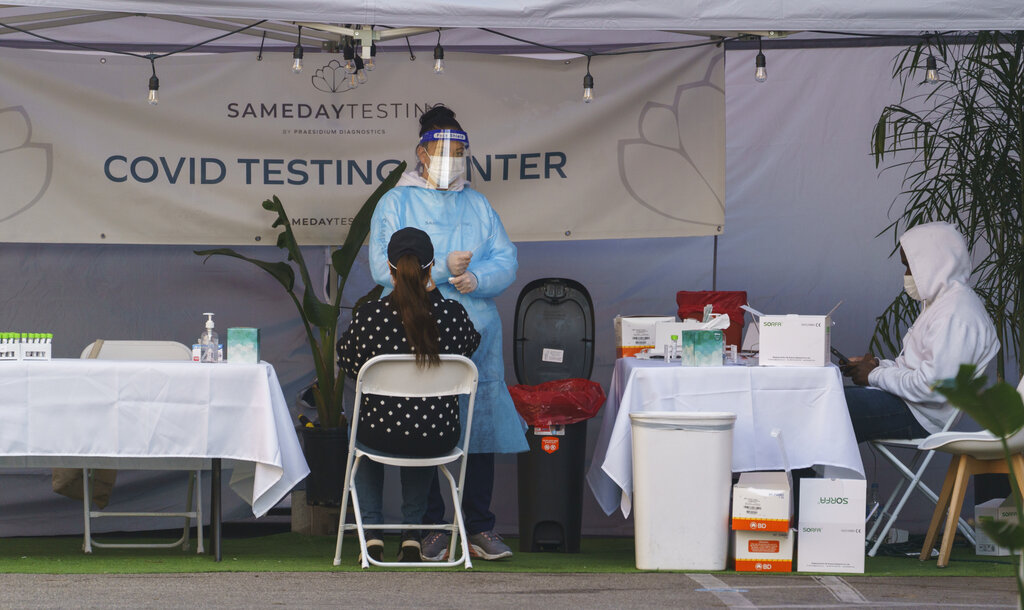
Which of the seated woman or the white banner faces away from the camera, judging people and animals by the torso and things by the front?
the seated woman

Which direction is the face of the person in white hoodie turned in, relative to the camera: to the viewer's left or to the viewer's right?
to the viewer's left

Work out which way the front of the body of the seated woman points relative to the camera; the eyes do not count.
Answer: away from the camera

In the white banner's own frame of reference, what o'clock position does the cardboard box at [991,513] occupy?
The cardboard box is roughly at 10 o'clock from the white banner.

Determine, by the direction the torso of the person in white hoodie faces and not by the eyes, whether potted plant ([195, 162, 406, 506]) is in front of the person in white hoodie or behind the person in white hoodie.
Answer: in front

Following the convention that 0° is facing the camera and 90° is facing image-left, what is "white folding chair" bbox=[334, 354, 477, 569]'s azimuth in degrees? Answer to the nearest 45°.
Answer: approximately 180°

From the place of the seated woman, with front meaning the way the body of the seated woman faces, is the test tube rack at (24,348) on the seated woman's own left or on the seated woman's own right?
on the seated woman's own left

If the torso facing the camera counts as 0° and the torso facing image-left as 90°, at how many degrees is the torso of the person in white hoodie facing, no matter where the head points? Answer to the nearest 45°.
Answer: approximately 90°

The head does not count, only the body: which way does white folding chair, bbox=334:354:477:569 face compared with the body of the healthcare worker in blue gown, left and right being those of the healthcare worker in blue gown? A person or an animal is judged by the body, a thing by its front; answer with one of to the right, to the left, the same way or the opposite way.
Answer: the opposite way

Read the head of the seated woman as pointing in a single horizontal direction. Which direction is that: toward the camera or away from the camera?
away from the camera

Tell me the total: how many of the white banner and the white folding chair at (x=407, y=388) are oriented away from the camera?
1
